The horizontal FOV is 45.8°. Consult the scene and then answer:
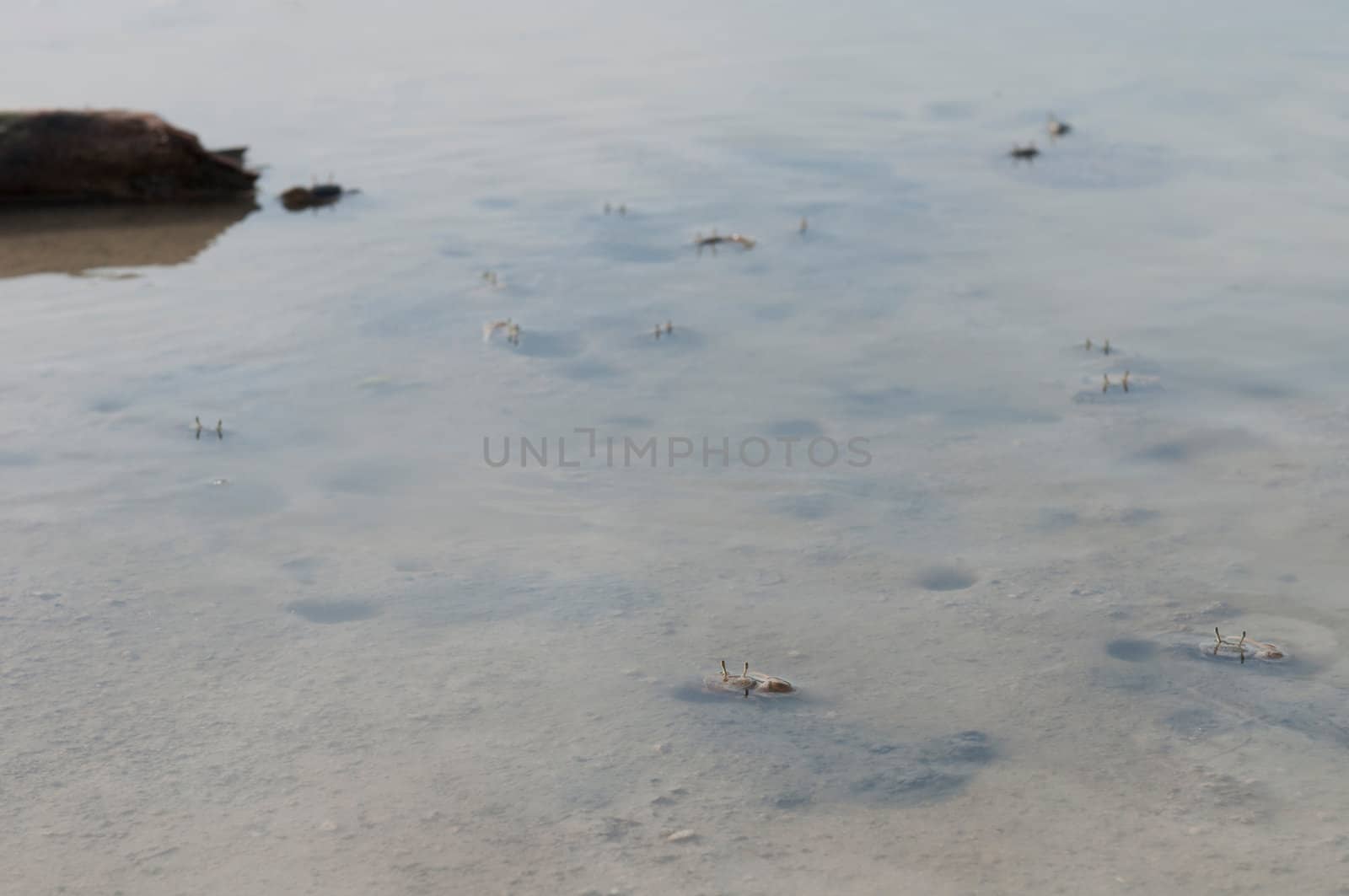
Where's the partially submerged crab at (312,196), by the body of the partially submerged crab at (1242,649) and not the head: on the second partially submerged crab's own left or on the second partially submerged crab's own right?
on the second partially submerged crab's own right

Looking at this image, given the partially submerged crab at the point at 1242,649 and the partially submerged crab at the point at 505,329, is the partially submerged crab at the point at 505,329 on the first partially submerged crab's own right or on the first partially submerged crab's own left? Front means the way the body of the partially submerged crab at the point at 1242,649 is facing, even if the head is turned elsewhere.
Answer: on the first partially submerged crab's own right

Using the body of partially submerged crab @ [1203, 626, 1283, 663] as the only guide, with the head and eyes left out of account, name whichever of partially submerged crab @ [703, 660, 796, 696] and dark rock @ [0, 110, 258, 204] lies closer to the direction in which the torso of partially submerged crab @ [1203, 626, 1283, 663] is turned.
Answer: the partially submerged crab

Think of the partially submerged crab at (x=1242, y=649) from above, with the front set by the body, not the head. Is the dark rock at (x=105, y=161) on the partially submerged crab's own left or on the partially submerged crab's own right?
on the partially submerged crab's own right
